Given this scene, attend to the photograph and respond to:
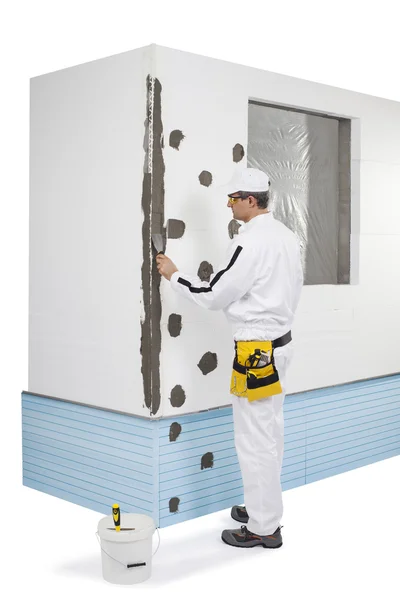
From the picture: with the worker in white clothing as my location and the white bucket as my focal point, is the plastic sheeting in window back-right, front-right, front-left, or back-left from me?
back-right

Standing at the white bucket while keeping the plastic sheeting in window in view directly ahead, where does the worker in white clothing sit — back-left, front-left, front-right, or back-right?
front-right

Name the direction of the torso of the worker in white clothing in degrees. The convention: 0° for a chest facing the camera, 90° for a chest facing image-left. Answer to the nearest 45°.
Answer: approximately 90°

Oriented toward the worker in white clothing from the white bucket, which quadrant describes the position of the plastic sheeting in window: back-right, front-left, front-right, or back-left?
front-left
